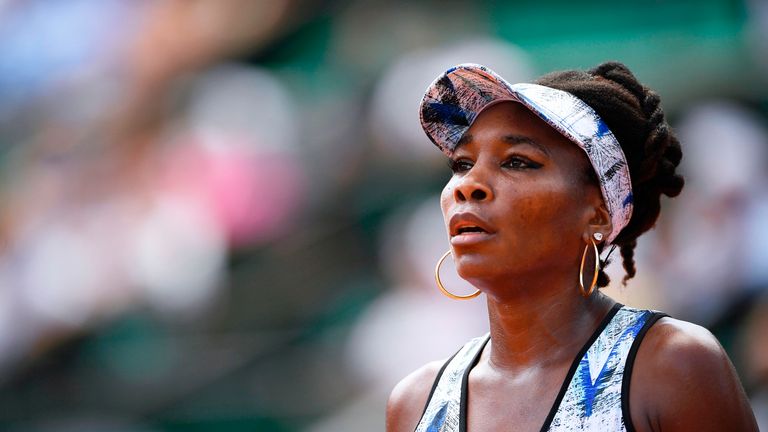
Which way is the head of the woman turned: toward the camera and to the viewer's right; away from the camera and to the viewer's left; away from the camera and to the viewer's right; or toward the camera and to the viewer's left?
toward the camera and to the viewer's left

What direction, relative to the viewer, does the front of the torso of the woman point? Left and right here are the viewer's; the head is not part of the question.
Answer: facing the viewer and to the left of the viewer
